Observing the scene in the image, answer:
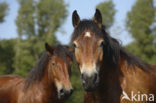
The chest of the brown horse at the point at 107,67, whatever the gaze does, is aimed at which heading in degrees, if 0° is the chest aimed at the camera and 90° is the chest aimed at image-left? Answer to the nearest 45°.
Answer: approximately 45°

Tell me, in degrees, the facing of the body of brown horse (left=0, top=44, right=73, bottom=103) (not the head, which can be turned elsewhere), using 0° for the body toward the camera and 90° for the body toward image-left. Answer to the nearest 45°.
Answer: approximately 315°

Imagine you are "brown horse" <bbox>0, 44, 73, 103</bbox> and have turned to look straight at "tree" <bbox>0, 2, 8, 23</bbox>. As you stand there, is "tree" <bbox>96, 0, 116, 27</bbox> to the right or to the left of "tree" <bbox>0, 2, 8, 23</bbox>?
right

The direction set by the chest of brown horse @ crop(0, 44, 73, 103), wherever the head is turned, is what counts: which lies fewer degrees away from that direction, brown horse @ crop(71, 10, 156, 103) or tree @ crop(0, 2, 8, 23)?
the brown horse

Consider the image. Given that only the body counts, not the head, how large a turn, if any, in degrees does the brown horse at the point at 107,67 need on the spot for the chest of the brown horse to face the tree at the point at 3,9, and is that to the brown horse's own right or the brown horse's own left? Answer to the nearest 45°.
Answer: approximately 90° to the brown horse's own right

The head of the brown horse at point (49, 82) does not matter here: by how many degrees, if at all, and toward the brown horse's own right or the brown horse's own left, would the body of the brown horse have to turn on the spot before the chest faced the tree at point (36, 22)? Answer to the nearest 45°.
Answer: approximately 135° to the brown horse's own left

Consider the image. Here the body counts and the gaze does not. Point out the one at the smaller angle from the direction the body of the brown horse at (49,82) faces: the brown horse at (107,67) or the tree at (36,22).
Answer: the brown horse

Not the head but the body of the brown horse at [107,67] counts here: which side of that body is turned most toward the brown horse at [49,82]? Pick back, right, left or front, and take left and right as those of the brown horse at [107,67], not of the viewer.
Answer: right

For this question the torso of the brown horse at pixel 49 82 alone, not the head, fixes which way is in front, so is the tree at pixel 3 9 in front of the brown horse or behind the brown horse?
behind

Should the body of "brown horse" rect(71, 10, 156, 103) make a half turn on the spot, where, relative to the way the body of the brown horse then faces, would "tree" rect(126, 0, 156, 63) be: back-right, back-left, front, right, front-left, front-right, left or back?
front-left
